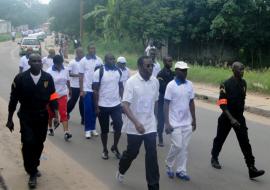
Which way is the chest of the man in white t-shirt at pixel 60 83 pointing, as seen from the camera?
toward the camera

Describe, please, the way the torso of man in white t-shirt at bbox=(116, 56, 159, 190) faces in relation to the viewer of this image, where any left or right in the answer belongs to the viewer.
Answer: facing the viewer and to the right of the viewer

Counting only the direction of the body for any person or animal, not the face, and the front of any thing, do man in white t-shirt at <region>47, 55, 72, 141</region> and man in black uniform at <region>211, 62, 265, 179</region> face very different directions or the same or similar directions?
same or similar directions

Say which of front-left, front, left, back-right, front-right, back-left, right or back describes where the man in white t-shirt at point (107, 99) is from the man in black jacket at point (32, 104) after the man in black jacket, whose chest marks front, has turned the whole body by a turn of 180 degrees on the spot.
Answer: front-right

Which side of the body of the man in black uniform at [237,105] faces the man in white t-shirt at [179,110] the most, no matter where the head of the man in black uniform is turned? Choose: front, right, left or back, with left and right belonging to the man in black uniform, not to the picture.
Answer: right

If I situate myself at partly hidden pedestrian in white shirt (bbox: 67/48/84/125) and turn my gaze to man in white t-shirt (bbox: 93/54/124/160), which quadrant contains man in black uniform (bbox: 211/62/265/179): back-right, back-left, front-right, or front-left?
front-left

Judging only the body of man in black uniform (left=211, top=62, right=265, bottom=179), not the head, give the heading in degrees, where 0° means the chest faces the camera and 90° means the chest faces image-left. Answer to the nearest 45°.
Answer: approximately 315°

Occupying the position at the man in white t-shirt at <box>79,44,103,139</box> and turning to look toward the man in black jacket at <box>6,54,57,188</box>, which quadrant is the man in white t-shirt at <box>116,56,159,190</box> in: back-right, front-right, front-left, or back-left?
front-left

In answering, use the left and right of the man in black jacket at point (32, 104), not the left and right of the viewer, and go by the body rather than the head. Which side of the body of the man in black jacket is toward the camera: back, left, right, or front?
front

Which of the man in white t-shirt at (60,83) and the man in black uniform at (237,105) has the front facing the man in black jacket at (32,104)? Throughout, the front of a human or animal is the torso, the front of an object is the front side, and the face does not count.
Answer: the man in white t-shirt

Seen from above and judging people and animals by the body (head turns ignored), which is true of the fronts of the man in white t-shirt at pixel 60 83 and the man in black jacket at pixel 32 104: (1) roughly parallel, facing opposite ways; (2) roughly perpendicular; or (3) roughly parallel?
roughly parallel

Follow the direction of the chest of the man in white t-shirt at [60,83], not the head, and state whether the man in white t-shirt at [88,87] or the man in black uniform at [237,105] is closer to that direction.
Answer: the man in black uniform
